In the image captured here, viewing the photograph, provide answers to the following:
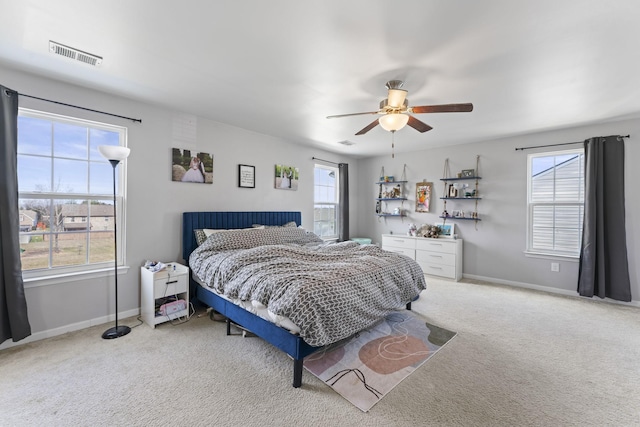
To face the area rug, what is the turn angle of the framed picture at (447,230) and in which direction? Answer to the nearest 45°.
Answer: approximately 45° to its left

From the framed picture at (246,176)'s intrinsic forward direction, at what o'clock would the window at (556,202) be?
The window is roughly at 11 o'clock from the framed picture.

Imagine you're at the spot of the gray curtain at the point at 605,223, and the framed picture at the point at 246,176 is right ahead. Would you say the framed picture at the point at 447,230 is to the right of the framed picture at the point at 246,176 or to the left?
right

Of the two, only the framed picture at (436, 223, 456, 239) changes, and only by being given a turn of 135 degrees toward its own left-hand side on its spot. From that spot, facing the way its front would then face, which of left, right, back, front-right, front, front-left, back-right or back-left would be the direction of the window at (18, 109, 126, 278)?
back-right

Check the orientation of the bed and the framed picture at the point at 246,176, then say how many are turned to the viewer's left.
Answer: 0

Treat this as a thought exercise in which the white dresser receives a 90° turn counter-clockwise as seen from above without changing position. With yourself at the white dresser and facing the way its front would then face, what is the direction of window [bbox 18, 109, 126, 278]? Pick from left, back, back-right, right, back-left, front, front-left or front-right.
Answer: right

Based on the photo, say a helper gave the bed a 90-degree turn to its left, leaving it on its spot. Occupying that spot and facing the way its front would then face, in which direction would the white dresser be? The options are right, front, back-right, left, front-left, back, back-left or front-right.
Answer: front

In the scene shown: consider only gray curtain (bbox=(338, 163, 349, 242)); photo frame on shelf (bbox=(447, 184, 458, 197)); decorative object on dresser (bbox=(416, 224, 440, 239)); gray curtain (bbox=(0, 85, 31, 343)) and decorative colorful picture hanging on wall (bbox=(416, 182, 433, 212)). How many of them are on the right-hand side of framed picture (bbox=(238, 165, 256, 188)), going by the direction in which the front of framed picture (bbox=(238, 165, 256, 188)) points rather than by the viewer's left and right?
1

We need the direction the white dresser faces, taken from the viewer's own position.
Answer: facing the viewer and to the left of the viewer

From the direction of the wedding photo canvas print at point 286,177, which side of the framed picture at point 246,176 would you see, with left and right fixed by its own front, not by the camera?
left

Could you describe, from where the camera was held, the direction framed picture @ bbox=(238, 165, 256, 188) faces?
facing the viewer and to the right of the viewer

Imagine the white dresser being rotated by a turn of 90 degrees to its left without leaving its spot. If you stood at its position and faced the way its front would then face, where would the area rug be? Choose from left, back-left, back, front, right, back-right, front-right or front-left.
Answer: front-right

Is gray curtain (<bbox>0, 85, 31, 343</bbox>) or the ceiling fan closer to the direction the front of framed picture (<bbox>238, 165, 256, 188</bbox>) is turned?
the ceiling fan

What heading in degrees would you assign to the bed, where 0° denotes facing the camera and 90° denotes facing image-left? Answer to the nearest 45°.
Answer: approximately 315°

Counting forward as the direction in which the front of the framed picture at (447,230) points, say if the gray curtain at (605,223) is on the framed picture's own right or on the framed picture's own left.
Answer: on the framed picture's own left

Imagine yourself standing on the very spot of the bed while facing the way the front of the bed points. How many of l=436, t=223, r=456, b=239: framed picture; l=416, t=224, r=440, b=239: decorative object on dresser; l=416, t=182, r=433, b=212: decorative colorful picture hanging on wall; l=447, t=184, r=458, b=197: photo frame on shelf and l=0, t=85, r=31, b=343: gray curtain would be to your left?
4

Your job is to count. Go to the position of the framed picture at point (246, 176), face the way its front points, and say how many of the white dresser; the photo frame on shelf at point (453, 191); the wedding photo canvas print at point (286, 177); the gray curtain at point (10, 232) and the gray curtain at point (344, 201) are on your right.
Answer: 1
